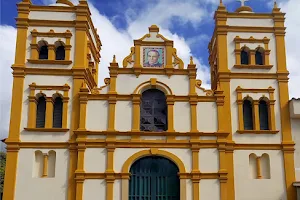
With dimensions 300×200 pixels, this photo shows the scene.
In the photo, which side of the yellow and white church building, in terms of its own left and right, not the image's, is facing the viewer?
front
